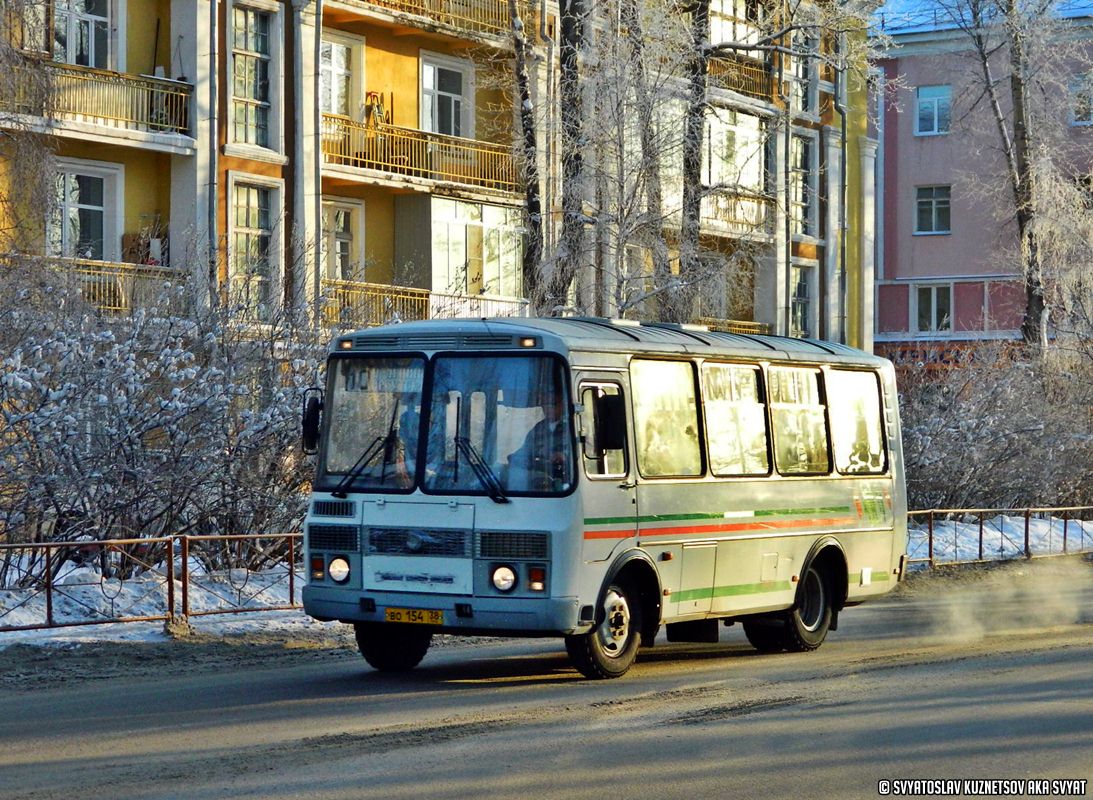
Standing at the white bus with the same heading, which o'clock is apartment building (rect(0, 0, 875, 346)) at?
The apartment building is roughly at 4 o'clock from the white bus.

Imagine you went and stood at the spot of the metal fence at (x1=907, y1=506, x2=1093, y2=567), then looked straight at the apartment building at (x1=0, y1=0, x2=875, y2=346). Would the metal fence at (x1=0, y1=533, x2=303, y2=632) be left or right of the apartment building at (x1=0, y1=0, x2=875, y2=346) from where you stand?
left

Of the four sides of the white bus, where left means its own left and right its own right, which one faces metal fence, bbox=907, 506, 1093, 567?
back

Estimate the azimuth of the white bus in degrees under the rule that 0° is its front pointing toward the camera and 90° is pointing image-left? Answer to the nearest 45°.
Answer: approximately 45°

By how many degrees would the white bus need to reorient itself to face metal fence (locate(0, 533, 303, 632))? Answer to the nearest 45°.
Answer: approximately 90° to its right
